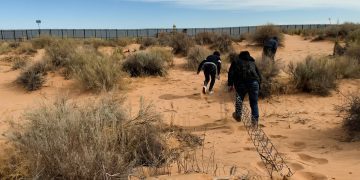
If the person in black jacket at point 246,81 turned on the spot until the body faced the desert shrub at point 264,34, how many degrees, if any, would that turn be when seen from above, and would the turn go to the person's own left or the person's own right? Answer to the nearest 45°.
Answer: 0° — they already face it

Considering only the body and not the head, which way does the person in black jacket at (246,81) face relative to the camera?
away from the camera

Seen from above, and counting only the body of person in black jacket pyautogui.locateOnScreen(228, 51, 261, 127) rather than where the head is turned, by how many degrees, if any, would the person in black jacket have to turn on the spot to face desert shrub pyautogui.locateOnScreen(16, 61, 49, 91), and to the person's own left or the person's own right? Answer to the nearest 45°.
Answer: approximately 45° to the person's own left

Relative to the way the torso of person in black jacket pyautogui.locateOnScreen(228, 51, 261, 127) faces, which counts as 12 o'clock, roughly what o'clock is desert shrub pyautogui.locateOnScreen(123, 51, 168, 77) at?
The desert shrub is roughly at 11 o'clock from the person in black jacket.

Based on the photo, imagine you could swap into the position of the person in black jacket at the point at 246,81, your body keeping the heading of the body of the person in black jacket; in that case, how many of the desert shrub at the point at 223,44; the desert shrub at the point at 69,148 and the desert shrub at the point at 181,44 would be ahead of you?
2

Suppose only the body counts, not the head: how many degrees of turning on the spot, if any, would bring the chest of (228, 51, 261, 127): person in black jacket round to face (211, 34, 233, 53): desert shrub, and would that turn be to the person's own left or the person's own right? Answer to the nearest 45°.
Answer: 0° — they already face it
